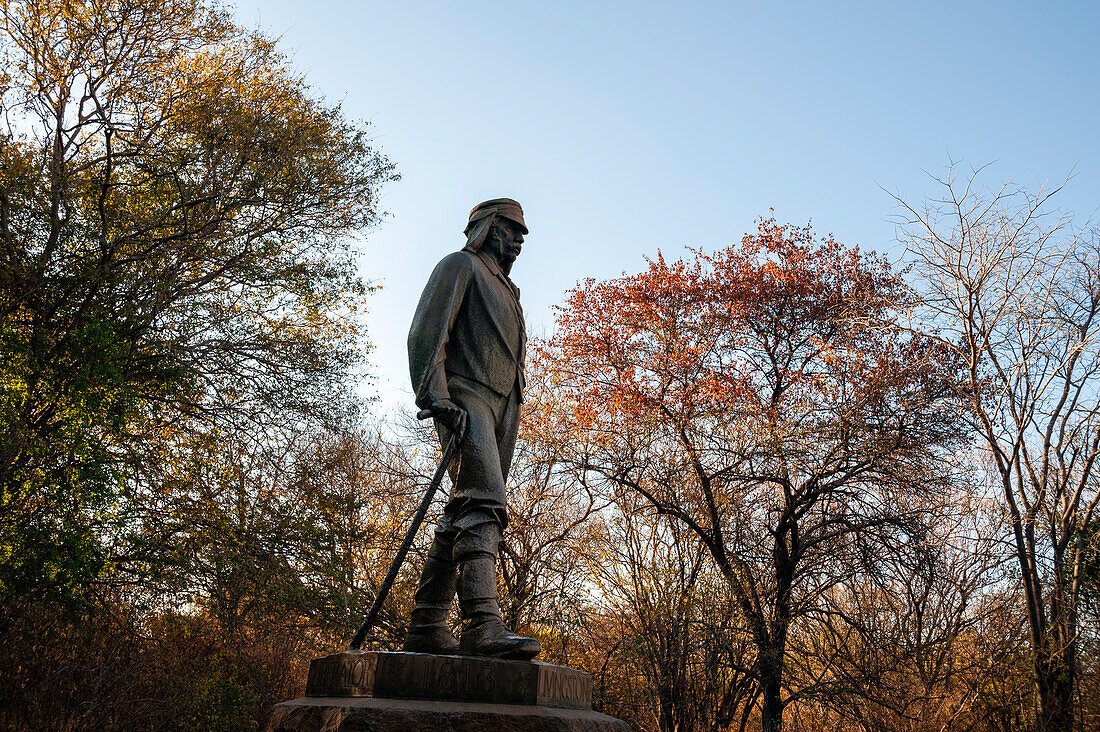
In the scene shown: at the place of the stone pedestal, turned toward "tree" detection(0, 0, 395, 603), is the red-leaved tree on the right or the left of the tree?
right

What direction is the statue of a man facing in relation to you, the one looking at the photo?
facing the viewer and to the right of the viewer

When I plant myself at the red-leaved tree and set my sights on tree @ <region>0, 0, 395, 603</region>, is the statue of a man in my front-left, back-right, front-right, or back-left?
front-left

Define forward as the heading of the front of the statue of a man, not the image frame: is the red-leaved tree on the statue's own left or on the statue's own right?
on the statue's own left

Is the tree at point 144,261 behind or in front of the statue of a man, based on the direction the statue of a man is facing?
behind
